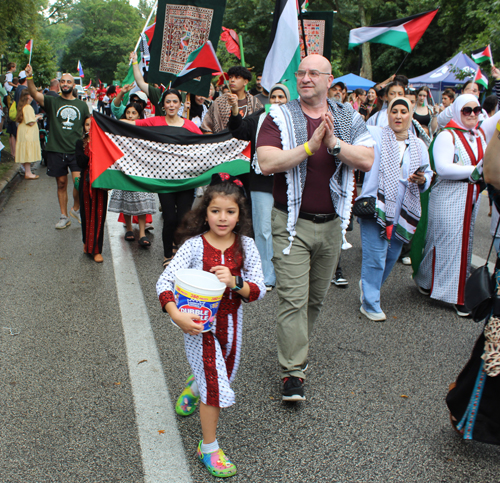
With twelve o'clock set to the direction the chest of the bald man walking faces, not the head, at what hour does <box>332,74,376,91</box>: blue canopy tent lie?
The blue canopy tent is roughly at 6 o'clock from the bald man walking.

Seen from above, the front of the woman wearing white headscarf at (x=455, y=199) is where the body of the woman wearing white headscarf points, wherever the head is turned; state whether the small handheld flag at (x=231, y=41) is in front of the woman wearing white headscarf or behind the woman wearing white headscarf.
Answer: behind

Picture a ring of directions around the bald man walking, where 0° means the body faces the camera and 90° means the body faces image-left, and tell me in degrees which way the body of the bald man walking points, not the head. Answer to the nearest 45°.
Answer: approximately 0°

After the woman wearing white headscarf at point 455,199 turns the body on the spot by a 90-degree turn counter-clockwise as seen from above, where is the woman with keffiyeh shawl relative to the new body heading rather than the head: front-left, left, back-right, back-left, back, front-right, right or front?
back

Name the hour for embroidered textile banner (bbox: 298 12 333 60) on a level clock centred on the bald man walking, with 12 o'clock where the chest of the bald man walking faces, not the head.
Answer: The embroidered textile banner is roughly at 6 o'clock from the bald man walking.

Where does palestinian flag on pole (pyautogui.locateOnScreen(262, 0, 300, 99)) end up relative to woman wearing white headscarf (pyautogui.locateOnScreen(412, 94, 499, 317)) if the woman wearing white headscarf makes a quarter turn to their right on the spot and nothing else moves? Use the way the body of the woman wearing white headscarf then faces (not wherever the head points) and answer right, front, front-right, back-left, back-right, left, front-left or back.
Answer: front

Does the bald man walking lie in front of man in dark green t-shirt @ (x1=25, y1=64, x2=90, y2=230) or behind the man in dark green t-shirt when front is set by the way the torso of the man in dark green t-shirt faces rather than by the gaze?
in front

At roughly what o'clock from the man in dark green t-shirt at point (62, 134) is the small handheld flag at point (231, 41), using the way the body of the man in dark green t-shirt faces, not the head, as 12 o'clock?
The small handheld flag is roughly at 9 o'clock from the man in dark green t-shirt.

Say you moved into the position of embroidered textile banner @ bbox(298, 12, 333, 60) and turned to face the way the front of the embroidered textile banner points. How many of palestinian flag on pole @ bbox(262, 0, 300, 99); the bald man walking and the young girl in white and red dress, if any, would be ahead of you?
3

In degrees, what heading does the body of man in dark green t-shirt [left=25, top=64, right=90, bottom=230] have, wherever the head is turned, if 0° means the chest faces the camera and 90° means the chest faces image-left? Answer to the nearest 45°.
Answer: approximately 0°
